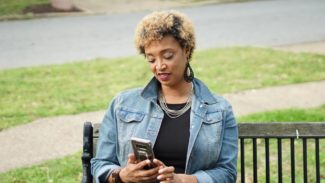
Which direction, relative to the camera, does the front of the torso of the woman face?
toward the camera
